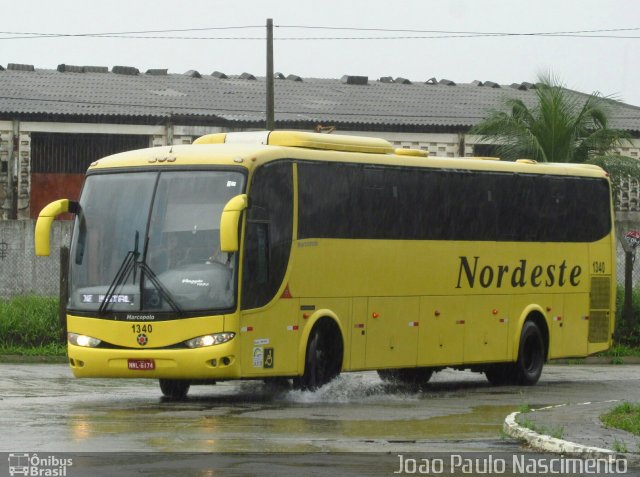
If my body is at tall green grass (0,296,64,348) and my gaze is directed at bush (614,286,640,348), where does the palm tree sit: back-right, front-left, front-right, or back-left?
front-left

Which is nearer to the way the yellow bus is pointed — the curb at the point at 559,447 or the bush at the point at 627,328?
the curb

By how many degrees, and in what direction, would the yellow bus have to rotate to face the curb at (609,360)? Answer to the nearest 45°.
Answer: approximately 180°

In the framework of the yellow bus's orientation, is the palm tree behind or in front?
behind

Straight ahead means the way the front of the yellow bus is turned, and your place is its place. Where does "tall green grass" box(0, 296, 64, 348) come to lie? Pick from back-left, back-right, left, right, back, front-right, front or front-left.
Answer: right

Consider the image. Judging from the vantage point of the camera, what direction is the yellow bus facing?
facing the viewer and to the left of the viewer

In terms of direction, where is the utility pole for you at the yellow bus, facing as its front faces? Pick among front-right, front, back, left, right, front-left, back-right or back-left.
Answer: back-right
